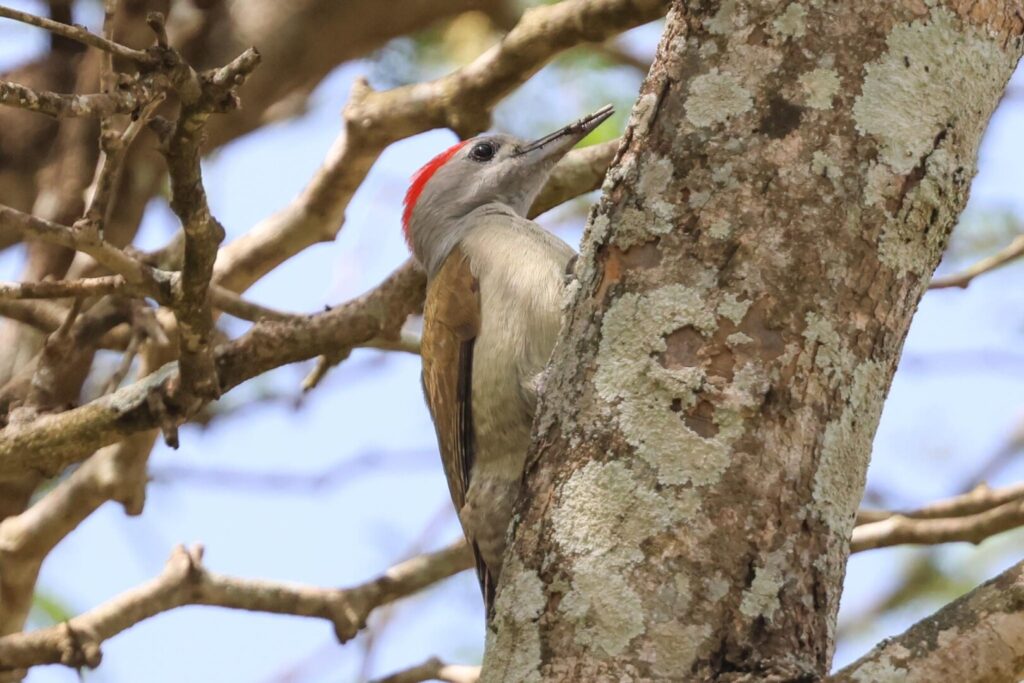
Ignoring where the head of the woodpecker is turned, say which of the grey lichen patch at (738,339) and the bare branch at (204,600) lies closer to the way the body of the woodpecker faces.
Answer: the grey lichen patch

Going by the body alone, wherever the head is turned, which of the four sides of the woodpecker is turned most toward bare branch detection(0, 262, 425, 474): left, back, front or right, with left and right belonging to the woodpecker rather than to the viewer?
back

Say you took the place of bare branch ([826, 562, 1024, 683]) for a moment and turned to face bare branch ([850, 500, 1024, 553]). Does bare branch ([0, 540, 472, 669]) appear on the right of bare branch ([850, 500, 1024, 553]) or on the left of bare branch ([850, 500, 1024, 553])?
left

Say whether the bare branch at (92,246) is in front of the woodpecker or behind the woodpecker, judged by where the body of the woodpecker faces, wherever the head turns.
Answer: behind

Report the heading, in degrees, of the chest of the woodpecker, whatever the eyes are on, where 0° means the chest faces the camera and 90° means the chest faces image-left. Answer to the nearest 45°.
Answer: approximately 270°

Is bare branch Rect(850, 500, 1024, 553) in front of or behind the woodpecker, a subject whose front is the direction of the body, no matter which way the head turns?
in front
